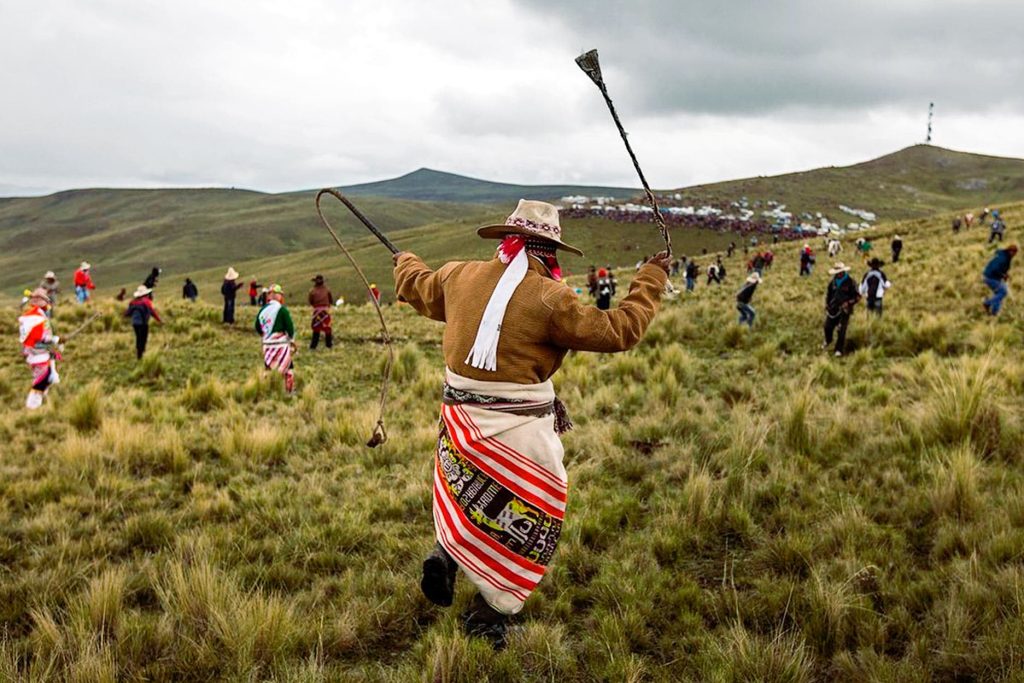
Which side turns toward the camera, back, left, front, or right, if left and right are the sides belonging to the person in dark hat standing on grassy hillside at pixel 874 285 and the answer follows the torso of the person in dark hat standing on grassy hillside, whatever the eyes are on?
back

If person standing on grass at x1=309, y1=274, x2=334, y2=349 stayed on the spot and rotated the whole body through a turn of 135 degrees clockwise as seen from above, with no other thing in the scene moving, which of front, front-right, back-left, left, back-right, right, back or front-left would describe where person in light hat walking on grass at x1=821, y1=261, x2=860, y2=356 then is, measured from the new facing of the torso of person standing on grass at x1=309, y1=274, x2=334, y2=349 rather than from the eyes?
front

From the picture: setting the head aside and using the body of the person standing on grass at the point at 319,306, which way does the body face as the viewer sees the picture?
away from the camera

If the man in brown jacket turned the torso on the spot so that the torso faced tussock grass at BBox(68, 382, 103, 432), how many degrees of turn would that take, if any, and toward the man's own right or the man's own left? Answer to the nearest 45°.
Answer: approximately 45° to the man's own left

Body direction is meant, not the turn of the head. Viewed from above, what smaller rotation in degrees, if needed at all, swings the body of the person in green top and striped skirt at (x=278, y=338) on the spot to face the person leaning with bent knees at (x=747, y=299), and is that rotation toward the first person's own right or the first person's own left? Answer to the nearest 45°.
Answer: approximately 45° to the first person's own right

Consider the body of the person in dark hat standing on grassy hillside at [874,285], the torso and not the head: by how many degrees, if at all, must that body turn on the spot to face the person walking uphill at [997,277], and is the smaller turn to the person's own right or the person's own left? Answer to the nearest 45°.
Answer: approximately 90° to the person's own right

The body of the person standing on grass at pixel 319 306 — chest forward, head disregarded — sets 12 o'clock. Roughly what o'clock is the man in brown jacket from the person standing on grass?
The man in brown jacket is roughly at 6 o'clock from the person standing on grass.

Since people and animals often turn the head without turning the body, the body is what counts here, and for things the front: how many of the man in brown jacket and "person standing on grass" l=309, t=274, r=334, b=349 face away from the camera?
2

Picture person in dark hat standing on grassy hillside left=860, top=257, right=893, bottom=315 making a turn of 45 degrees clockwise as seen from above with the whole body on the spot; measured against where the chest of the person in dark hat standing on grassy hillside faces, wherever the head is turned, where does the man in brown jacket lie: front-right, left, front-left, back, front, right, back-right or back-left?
back-right

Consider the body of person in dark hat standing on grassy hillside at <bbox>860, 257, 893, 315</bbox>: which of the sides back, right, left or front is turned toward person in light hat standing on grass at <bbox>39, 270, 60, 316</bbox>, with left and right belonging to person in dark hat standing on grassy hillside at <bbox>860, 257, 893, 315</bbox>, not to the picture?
left
